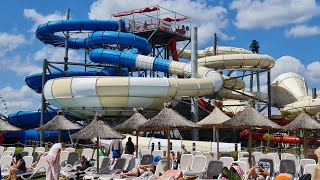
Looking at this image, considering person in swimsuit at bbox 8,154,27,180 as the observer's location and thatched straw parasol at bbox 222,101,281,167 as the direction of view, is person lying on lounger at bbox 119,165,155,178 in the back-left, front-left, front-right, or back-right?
front-right

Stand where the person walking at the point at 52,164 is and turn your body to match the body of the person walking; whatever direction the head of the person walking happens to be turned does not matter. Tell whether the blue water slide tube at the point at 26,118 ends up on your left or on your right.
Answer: on your left

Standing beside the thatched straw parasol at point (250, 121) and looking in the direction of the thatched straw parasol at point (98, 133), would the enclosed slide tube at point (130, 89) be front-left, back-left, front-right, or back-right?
front-right

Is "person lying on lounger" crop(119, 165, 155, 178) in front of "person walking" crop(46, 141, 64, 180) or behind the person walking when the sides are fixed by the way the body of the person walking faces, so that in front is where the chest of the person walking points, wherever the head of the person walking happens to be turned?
in front

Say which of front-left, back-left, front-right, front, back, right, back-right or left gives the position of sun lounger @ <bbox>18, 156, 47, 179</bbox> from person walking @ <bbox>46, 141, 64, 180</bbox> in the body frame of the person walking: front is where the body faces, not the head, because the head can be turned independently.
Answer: back

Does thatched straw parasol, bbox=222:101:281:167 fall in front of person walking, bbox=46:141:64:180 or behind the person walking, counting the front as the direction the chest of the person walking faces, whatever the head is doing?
in front
